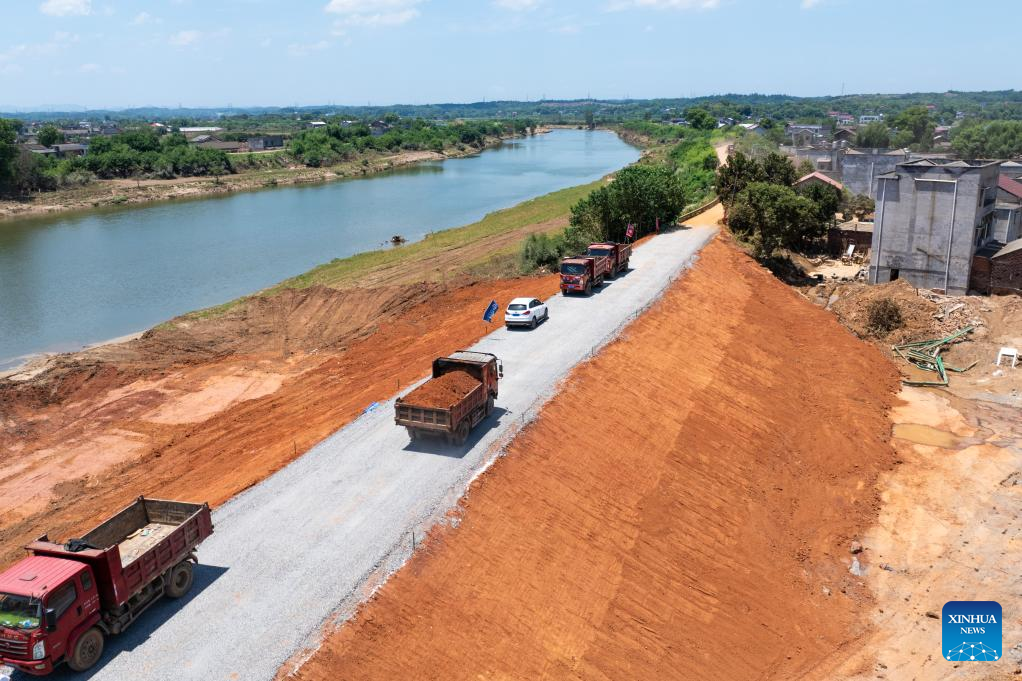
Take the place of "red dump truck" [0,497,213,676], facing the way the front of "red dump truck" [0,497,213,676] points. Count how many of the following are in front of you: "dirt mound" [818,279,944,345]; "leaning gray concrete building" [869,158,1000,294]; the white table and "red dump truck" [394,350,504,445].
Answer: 0

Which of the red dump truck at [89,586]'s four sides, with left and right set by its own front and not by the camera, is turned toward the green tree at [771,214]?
back

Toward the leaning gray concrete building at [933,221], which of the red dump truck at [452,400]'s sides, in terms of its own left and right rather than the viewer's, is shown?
front

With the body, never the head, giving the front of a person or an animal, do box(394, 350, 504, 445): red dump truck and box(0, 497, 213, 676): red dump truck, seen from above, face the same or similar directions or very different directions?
very different directions

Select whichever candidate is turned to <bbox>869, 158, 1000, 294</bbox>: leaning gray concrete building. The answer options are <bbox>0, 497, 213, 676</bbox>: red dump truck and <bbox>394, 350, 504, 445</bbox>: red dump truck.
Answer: <bbox>394, 350, 504, 445</bbox>: red dump truck

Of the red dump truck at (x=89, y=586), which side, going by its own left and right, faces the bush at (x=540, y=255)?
back

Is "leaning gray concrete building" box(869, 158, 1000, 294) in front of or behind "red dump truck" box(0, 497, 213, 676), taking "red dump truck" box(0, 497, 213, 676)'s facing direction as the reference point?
behind

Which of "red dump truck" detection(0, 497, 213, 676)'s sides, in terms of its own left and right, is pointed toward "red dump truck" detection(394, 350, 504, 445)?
back

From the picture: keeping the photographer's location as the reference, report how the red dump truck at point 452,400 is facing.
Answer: facing away from the viewer and to the right of the viewer

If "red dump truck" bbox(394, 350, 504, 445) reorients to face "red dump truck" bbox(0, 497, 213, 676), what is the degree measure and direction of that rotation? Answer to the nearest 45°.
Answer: approximately 180°

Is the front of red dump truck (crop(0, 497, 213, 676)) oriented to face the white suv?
no

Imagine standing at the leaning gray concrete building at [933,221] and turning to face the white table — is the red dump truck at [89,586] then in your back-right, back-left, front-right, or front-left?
front-right

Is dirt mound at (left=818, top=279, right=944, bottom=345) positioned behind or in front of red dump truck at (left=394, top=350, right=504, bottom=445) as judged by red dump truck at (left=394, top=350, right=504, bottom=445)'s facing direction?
in front

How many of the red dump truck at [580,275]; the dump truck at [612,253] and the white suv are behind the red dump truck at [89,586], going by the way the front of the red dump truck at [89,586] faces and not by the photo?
3

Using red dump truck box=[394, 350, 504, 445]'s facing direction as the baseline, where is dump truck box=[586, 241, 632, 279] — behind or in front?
in front

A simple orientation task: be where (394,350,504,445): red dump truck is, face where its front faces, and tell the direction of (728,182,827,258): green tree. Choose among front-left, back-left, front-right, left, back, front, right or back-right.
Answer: front

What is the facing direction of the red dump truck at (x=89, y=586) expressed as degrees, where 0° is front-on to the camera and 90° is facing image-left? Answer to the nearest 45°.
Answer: approximately 45°
